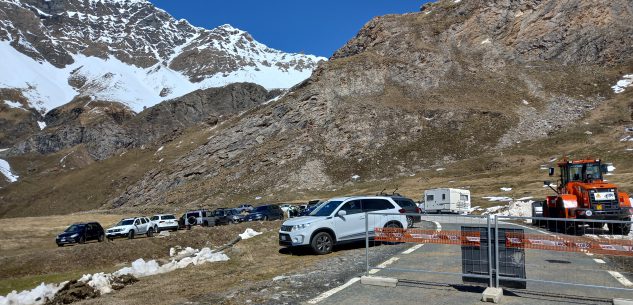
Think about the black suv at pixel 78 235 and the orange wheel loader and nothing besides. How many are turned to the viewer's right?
0

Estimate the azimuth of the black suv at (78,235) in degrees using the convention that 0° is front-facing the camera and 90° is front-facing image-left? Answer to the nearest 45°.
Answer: approximately 45°

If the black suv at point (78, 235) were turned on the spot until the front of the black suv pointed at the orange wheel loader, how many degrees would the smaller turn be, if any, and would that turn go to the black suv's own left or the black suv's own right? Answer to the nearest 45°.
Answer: approximately 90° to the black suv's own left

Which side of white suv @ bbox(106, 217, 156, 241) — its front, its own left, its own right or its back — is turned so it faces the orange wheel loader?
left

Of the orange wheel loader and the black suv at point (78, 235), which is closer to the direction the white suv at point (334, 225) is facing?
the black suv

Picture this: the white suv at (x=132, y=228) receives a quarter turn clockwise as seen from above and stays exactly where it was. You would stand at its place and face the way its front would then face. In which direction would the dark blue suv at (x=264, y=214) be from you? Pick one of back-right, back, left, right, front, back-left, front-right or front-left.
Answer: back-right
